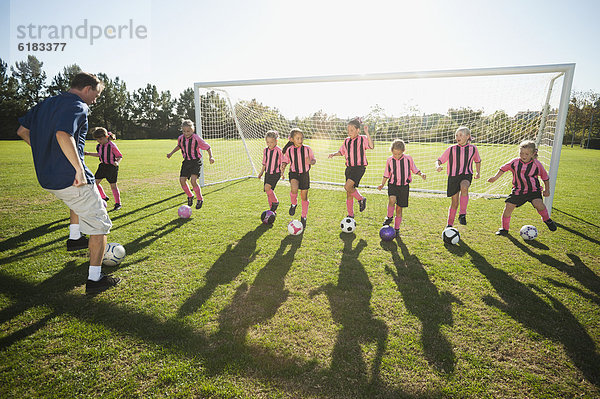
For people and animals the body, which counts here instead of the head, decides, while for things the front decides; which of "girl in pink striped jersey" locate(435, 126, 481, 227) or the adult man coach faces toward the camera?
the girl in pink striped jersey

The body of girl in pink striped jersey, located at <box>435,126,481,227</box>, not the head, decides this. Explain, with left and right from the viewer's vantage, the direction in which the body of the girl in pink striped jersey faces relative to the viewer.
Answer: facing the viewer

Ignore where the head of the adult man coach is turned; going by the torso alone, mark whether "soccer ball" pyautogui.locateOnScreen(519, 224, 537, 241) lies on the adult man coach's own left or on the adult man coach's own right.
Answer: on the adult man coach's own right

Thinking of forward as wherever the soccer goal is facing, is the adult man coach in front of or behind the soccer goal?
in front

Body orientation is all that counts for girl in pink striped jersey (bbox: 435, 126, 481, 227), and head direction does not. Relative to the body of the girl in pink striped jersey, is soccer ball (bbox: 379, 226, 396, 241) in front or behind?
in front

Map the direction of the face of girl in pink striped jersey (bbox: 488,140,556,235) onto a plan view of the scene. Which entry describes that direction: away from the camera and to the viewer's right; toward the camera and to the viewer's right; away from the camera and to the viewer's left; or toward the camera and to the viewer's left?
toward the camera and to the viewer's left

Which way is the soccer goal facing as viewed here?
toward the camera

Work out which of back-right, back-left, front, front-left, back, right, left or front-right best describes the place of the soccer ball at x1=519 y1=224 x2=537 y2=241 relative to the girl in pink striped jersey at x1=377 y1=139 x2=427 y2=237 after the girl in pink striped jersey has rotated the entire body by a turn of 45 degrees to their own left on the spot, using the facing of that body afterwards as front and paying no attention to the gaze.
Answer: front-left

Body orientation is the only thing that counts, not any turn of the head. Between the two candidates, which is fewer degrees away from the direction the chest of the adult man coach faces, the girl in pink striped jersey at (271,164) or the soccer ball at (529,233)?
the girl in pink striped jersey

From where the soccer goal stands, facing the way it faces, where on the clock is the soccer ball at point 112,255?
The soccer ball is roughly at 1 o'clock from the soccer goal.

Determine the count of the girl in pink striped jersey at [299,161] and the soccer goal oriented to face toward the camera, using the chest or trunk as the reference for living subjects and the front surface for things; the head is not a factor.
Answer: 2

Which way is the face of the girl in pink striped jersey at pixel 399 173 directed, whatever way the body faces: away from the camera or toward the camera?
toward the camera

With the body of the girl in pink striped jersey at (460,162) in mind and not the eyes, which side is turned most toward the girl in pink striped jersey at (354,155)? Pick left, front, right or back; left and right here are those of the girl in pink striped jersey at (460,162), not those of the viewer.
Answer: right

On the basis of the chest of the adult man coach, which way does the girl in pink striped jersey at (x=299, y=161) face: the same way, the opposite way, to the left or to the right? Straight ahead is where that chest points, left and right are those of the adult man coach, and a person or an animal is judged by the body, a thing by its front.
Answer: the opposite way

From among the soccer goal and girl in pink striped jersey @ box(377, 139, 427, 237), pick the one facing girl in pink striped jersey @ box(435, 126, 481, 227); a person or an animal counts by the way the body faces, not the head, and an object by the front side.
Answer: the soccer goal

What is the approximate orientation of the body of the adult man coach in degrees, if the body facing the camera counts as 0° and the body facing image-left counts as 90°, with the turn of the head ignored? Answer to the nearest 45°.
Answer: approximately 225°

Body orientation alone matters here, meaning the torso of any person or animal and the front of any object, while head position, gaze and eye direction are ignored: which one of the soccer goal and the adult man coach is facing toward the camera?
the soccer goal

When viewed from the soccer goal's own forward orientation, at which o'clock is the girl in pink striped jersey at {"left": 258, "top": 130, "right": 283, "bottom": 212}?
The girl in pink striped jersey is roughly at 1 o'clock from the soccer goal.
